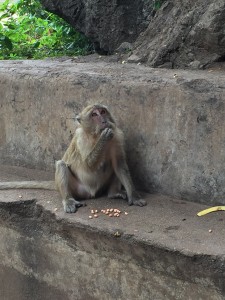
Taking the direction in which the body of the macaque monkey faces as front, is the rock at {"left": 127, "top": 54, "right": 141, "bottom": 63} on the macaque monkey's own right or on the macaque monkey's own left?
on the macaque monkey's own left

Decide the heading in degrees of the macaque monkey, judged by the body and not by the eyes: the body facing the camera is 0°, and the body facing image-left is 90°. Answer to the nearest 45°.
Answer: approximately 315°

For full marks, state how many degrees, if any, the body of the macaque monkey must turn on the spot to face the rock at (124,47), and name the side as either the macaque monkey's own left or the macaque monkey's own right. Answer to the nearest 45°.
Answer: approximately 135° to the macaque monkey's own left

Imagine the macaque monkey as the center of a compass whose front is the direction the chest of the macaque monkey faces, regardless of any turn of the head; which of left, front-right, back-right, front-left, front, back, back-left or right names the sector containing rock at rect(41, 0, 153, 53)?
back-left

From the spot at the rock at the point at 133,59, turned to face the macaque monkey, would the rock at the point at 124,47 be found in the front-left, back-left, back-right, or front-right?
back-right
